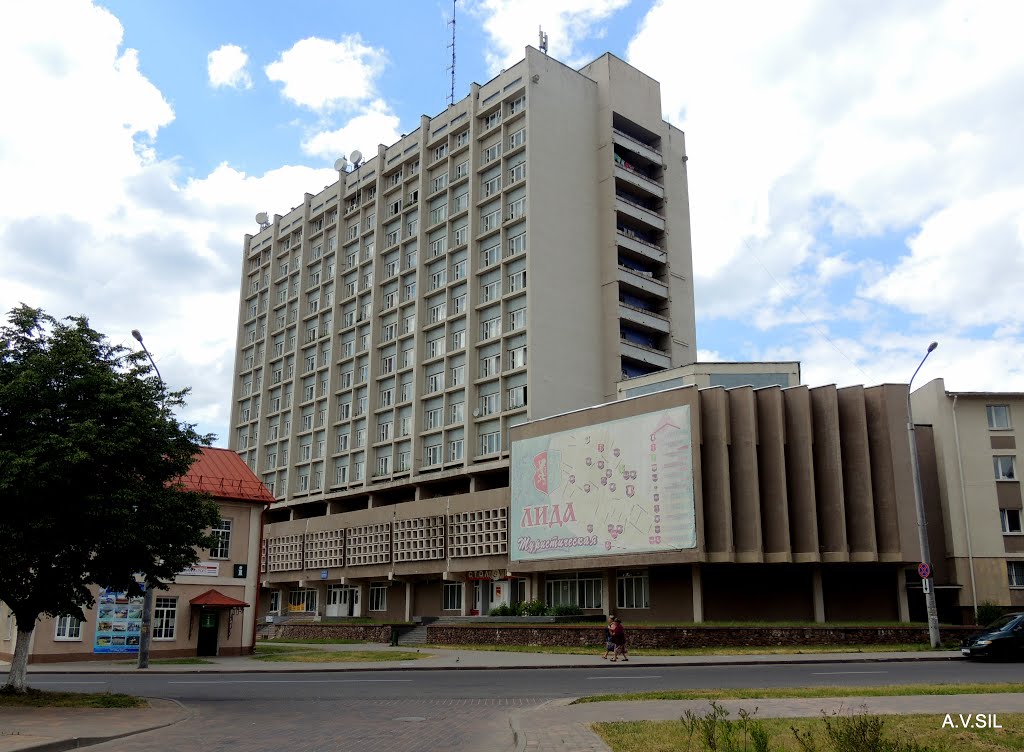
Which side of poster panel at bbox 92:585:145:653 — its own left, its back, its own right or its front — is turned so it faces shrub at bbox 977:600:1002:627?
left

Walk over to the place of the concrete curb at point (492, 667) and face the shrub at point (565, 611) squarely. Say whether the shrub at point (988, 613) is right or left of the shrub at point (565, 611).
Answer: right

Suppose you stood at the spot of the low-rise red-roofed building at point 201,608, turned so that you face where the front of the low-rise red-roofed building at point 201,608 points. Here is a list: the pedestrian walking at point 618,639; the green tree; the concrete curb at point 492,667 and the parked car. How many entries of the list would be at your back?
0

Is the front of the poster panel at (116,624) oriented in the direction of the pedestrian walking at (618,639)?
no

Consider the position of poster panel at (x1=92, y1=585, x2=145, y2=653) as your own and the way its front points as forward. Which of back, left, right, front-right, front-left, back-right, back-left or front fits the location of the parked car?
front-left

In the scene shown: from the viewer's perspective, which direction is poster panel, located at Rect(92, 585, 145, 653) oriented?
toward the camera

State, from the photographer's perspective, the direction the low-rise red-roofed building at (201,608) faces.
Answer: facing the viewer

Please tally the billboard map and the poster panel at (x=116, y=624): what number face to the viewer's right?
0

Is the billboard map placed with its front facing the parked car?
no

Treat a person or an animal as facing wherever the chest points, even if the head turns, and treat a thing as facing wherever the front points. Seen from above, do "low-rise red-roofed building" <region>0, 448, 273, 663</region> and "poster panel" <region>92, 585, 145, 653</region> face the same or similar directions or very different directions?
same or similar directions

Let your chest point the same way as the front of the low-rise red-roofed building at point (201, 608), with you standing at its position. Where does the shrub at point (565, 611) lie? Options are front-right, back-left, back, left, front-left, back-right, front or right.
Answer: left

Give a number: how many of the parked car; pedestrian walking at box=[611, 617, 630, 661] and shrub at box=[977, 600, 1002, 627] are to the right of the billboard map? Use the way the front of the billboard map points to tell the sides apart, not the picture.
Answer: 0

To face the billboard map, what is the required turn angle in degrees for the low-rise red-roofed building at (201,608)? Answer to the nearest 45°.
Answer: approximately 90° to its left

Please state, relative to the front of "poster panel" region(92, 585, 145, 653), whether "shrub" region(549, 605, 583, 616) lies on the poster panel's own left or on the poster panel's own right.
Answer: on the poster panel's own left

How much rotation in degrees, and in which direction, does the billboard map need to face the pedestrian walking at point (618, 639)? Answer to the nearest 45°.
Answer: approximately 45° to its left

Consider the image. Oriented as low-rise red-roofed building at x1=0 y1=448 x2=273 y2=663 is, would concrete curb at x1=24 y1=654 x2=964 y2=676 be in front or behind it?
in front

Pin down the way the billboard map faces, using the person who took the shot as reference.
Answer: facing the viewer and to the left of the viewer
